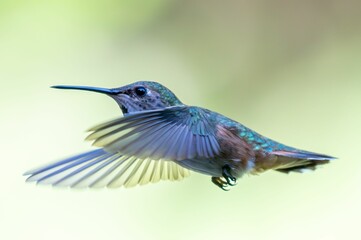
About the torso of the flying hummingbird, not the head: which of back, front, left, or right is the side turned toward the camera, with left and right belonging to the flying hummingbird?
left
